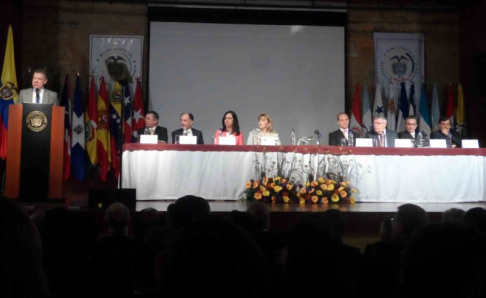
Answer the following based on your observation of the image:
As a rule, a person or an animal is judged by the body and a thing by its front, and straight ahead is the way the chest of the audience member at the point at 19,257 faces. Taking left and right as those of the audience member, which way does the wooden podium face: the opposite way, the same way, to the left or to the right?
the opposite way

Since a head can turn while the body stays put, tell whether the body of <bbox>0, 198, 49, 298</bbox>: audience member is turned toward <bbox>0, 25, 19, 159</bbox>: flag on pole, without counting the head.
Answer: yes

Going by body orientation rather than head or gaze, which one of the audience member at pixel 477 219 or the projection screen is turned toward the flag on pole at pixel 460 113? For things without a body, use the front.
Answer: the audience member

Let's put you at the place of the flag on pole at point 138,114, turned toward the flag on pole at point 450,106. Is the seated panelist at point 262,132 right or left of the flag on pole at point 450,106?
right

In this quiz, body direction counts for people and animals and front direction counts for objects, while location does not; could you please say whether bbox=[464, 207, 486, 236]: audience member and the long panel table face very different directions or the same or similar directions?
very different directions

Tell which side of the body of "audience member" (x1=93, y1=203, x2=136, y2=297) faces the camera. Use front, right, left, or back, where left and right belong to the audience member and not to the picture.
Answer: back

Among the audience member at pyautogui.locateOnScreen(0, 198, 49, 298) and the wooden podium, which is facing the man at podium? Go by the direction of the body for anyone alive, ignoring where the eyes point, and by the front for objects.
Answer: the audience member

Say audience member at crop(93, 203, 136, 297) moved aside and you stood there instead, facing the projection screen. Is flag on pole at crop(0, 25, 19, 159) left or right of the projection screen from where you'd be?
left

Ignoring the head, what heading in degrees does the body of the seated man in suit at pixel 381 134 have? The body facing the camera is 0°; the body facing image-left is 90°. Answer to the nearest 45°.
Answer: approximately 0°

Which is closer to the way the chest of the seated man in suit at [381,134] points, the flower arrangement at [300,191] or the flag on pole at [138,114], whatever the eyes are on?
the flower arrangement
